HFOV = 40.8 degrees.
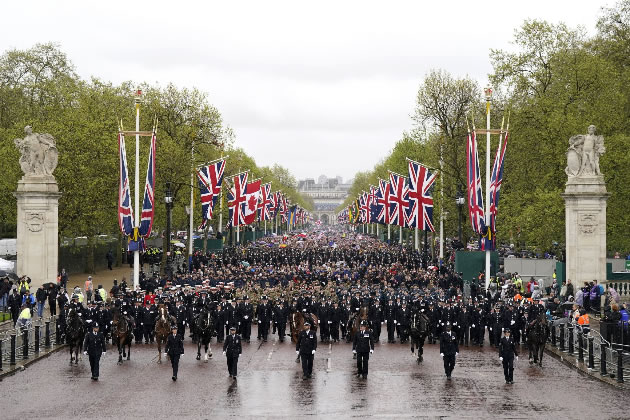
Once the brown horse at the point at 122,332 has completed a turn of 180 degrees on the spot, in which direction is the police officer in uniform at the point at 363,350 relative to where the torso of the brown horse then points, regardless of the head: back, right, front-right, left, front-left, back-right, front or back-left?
back-right

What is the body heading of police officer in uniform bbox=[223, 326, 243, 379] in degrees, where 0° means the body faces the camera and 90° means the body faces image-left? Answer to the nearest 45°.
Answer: approximately 0°

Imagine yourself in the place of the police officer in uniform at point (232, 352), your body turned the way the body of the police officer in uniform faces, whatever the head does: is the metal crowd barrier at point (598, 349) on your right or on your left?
on your left

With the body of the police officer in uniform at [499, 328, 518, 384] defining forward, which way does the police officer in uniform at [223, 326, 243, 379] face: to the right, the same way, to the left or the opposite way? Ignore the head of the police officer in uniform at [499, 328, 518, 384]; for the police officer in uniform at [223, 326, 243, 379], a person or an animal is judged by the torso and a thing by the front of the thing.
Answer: the same way

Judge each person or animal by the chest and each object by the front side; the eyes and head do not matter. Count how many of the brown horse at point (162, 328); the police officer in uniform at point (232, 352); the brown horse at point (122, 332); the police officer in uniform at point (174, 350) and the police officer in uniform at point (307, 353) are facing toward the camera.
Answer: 5

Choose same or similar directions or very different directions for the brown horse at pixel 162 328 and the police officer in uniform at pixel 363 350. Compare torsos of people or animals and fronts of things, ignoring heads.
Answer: same or similar directions

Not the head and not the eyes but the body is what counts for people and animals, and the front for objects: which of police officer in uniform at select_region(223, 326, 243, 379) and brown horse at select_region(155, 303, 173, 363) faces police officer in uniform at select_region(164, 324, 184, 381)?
the brown horse

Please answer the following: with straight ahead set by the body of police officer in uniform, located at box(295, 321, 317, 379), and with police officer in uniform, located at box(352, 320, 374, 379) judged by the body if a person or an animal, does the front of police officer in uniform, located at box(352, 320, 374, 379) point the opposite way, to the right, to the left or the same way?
the same way

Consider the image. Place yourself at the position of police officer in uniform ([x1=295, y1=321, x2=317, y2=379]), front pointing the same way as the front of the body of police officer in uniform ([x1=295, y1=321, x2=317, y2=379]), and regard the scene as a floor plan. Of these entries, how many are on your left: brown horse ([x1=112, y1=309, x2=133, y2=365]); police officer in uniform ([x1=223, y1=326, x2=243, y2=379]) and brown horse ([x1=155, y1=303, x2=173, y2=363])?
0

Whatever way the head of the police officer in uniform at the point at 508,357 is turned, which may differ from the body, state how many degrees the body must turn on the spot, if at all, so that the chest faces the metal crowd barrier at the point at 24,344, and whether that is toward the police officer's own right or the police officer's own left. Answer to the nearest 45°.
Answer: approximately 90° to the police officer's own right

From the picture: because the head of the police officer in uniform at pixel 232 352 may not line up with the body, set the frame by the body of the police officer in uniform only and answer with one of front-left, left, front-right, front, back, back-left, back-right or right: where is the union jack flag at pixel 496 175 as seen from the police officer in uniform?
back-left

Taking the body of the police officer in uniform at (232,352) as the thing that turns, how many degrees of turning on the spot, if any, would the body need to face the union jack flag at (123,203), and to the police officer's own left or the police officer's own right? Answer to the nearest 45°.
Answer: approximately 180°

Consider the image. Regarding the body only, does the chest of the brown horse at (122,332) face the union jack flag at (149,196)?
no

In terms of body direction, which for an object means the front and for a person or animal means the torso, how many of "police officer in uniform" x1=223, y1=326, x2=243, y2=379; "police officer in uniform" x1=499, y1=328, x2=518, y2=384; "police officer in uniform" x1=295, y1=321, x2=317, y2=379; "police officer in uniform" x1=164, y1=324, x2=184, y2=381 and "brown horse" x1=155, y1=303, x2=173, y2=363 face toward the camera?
5

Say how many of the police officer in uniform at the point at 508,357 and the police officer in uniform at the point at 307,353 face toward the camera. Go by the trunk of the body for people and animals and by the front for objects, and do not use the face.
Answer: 2

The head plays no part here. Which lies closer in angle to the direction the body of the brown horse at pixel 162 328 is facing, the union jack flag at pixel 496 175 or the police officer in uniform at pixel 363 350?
the police officer in uniform

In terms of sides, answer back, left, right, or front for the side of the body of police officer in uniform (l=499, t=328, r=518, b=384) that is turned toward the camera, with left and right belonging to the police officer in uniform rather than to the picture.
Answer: front

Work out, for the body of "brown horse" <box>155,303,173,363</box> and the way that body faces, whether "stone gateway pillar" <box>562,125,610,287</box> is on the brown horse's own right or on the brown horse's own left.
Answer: on the brown horse's own left
